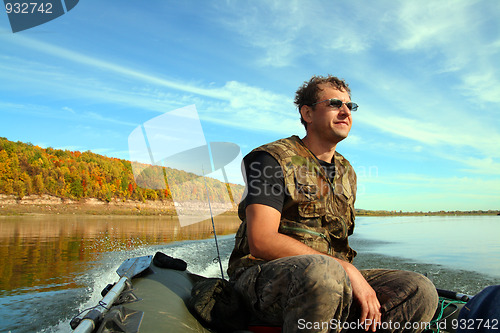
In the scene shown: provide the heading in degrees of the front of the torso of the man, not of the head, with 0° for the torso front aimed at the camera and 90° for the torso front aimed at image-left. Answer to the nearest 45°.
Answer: approximately 315°
